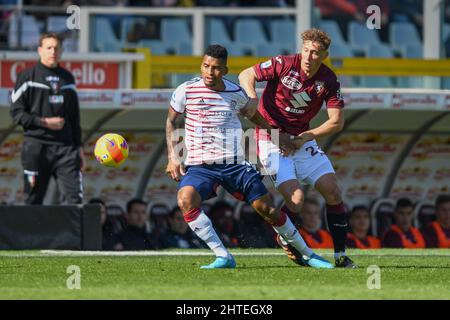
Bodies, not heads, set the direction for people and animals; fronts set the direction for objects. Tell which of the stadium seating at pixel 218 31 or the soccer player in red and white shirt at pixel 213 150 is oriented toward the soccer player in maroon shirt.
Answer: the stadium seating

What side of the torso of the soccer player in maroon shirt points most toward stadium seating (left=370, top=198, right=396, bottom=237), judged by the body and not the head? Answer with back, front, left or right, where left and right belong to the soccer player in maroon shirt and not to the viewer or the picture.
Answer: back

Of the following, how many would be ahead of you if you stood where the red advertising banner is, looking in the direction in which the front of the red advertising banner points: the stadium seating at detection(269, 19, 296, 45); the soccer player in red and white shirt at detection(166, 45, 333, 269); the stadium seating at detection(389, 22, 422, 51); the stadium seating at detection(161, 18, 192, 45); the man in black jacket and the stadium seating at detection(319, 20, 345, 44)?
2

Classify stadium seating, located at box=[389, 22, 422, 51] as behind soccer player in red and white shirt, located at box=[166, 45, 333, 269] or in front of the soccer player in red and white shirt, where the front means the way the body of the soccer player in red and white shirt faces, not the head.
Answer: behind

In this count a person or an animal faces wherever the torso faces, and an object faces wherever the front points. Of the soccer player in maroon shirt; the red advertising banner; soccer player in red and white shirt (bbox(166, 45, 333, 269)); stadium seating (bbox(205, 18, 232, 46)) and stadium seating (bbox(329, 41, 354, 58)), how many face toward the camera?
5

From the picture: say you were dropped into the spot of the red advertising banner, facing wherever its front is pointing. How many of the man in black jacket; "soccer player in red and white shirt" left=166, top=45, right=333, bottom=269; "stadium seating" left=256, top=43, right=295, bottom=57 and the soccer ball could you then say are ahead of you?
3

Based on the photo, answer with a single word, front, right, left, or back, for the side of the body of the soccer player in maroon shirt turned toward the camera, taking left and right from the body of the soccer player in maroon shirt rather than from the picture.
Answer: front

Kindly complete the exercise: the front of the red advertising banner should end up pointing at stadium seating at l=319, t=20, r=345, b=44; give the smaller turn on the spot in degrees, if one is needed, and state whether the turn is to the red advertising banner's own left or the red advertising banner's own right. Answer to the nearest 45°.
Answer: approximately 135° to the red advertising banner's own left

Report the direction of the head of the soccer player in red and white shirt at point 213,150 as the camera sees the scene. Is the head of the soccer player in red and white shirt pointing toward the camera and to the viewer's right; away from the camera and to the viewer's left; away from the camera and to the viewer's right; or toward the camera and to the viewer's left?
toward the camera and to the viewer's left

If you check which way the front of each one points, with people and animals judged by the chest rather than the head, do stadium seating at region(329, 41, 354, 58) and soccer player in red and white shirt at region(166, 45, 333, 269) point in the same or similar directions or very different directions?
same or similar directions

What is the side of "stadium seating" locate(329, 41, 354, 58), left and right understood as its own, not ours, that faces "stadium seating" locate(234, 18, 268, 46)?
right

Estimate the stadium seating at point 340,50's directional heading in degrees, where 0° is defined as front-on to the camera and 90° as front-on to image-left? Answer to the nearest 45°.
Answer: approximately 0°

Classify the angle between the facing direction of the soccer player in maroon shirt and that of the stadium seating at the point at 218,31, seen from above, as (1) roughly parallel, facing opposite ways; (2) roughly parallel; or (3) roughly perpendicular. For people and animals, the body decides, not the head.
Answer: roughly parallel

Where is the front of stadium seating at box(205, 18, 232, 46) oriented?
toward the camera

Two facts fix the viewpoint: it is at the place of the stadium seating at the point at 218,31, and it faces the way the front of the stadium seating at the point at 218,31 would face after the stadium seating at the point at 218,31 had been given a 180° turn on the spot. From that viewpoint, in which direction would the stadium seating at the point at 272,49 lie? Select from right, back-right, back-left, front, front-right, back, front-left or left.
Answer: back-right
